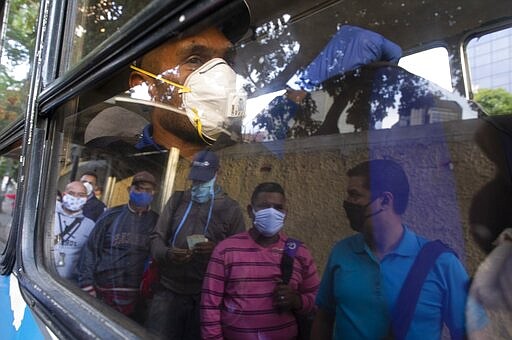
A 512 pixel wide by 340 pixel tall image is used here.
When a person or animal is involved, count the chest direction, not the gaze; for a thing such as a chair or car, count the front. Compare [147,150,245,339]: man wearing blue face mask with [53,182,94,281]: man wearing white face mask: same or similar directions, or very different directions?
same or similar directions

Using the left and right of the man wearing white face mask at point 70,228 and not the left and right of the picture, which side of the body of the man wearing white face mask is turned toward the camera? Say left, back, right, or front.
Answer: front

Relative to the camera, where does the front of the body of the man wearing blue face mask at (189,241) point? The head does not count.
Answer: toward the camera

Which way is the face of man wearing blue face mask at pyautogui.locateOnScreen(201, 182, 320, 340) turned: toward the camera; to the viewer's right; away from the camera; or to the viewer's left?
toward the camera

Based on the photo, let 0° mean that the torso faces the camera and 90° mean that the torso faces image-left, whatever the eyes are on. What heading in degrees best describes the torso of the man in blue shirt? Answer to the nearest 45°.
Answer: approximately 45°

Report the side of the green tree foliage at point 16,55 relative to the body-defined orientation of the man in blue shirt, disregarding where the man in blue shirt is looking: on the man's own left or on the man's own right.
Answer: on the man's own right

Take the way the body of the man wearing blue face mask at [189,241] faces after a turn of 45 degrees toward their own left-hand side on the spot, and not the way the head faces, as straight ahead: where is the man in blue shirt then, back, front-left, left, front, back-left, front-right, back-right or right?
front

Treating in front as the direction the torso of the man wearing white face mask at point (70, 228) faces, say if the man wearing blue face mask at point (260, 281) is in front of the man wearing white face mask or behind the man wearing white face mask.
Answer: in front

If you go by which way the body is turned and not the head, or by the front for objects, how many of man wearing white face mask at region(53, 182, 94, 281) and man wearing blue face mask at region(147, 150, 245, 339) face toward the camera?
2

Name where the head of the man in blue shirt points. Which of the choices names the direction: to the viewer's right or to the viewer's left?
to the viewer's left

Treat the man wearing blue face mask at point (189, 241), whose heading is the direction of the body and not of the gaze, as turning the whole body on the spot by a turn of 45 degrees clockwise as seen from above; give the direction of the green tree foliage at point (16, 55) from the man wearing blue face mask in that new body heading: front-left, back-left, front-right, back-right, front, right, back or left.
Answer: right

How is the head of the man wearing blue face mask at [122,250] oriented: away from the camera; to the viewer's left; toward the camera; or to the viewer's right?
toward the camera
